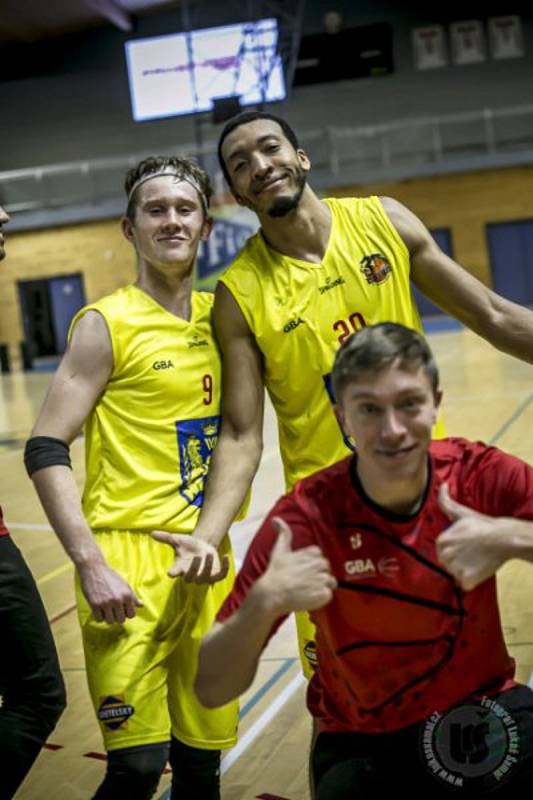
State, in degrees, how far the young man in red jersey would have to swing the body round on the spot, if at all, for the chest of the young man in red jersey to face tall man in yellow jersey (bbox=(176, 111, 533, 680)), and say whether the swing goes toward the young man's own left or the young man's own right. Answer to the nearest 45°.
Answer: approximately 180°

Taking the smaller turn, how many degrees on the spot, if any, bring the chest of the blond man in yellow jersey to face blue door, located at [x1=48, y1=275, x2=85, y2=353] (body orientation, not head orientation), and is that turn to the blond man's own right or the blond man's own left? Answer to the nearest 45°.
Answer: approximately 135° to the blond man's own left

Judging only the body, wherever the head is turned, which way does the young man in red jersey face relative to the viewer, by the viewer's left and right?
facing the viewer

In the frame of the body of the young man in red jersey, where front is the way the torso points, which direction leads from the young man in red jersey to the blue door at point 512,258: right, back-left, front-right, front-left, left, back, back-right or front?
back

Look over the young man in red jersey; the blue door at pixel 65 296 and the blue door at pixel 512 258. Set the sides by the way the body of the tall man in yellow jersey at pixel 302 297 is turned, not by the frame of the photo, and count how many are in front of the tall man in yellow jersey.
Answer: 1

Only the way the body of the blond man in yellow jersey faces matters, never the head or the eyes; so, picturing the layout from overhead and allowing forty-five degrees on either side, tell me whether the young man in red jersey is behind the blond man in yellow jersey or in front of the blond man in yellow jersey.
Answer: in front

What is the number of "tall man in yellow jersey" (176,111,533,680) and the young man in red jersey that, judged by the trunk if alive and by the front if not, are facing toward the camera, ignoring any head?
2

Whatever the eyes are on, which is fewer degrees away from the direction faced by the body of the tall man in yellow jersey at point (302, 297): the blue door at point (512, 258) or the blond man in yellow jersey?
the blond man in yellow jersey

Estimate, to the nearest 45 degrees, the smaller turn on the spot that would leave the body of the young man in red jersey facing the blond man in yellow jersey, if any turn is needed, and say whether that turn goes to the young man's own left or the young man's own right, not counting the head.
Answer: approximately 135° to the young man's own right

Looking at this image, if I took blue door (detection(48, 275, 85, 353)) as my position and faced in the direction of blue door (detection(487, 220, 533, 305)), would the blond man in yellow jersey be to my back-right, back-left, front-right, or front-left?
front-right

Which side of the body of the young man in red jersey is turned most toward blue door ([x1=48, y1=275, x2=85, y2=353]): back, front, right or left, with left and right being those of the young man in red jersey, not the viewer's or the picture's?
back

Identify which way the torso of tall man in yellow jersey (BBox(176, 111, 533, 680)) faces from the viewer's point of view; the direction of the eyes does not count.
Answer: toward the camera

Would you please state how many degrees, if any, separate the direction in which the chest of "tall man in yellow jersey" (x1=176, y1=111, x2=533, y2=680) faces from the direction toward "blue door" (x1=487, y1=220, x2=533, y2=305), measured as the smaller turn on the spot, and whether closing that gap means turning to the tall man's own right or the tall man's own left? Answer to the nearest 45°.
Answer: approximately 180°
